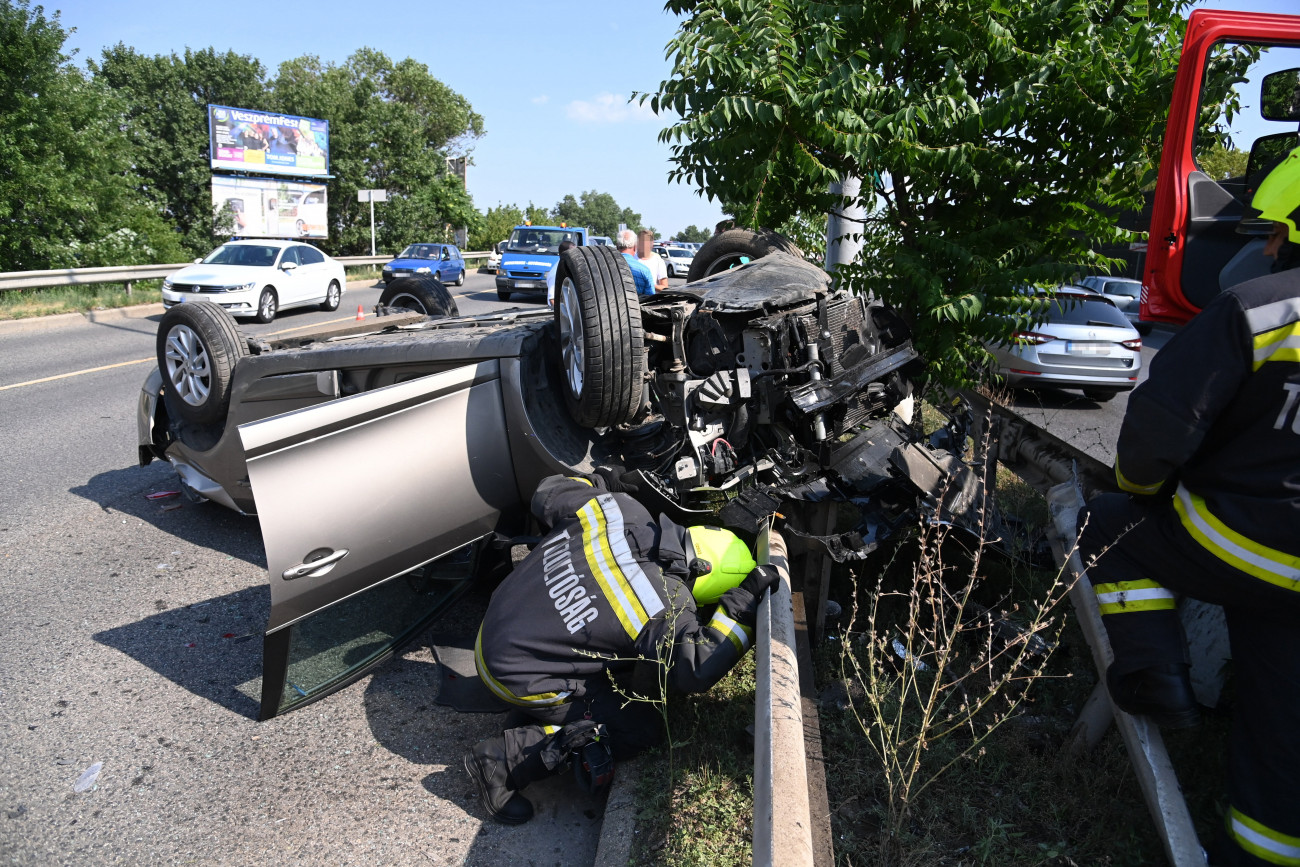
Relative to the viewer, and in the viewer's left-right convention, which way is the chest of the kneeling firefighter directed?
facing away from the viewer and to the right of the viewer

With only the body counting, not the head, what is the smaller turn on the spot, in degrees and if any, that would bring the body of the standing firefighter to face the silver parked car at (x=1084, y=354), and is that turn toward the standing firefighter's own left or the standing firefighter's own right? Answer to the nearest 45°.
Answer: approximately 45° to the standing firefighter's own right

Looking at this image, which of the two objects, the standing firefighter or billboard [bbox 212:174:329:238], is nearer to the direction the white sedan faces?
the standing firefighter

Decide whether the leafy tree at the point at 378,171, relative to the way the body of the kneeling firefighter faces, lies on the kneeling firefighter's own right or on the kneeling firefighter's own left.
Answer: on the kneeling firefighter's own left

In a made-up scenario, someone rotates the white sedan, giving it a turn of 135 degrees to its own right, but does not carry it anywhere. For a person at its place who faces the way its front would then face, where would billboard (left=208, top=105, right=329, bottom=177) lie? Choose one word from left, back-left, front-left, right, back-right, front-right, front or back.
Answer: front

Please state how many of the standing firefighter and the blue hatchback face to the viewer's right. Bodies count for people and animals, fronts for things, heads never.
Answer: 0

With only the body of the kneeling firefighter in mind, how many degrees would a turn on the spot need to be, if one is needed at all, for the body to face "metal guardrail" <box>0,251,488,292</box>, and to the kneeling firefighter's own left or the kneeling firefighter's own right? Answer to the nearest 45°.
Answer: approximately 90° to the kneeling firefighter's own left

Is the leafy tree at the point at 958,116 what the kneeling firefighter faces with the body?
yes

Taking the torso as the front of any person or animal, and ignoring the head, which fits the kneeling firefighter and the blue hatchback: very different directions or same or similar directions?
very different directions

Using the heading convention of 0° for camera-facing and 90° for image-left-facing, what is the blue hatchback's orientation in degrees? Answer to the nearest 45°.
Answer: approximately 45°

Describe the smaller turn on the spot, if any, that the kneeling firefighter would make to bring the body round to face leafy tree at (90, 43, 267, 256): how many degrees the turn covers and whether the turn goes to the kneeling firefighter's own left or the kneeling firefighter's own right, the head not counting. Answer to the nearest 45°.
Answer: approximately 90° to the kneeling firefighter's own left

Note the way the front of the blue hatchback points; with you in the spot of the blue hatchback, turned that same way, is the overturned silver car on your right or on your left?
on your left

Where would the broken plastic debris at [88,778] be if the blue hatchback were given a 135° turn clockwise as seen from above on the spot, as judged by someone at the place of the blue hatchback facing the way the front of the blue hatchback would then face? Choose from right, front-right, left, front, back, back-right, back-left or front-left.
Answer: back

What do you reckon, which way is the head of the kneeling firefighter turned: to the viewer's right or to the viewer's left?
to the viewer's right
